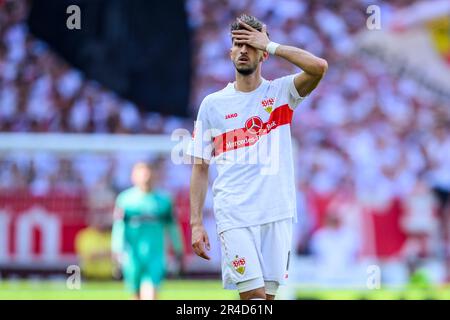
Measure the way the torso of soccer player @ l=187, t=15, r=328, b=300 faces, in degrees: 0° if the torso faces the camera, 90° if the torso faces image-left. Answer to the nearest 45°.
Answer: approximately 0°

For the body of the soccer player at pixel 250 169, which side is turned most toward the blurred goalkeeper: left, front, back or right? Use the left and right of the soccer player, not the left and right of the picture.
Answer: back

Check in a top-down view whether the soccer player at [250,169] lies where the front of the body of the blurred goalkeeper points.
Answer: yes

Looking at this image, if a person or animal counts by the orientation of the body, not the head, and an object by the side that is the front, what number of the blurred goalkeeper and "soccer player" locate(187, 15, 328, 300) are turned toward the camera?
2

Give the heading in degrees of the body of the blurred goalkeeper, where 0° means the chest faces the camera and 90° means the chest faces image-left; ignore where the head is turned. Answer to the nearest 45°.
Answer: approximately 0°
